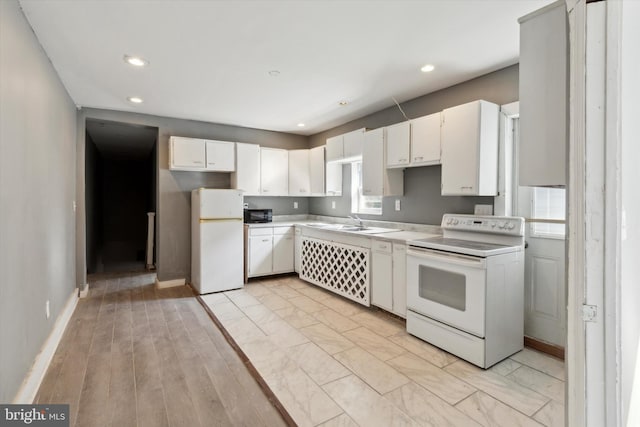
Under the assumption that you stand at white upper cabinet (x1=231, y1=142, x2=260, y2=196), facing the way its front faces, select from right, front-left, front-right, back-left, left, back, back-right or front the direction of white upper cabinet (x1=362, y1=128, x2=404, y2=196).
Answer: front-left

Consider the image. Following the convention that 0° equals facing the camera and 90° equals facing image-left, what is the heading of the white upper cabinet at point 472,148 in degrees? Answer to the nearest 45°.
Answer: approximately 45°

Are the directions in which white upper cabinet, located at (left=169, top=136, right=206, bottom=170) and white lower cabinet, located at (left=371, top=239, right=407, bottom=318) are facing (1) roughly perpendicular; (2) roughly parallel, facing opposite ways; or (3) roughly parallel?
roughly perpendicular

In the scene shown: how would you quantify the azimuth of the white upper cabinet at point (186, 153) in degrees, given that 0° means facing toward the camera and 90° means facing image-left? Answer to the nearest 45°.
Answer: approximately 0°

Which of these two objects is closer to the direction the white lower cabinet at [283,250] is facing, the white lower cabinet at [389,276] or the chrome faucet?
the white lower cabinet

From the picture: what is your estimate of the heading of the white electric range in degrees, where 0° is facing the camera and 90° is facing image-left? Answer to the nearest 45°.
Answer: approximately 45°

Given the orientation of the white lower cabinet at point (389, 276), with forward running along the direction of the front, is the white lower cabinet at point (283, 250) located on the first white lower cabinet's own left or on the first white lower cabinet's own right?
on the first white lower cabinet's own right

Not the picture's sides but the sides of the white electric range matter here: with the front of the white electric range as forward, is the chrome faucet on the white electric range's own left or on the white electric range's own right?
on the white electric range's own right

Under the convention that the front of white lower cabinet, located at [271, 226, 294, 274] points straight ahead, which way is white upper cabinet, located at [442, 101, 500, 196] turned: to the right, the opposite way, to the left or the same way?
to the right

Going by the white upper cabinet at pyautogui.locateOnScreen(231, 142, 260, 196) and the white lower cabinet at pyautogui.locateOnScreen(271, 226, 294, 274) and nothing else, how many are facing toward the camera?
2
